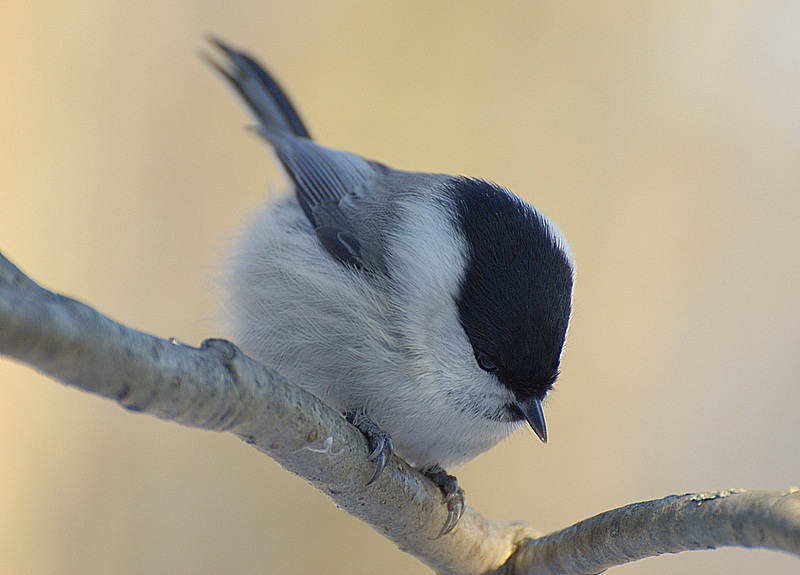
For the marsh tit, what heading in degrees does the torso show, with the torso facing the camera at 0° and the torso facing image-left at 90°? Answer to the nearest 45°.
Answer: approximately 315°
